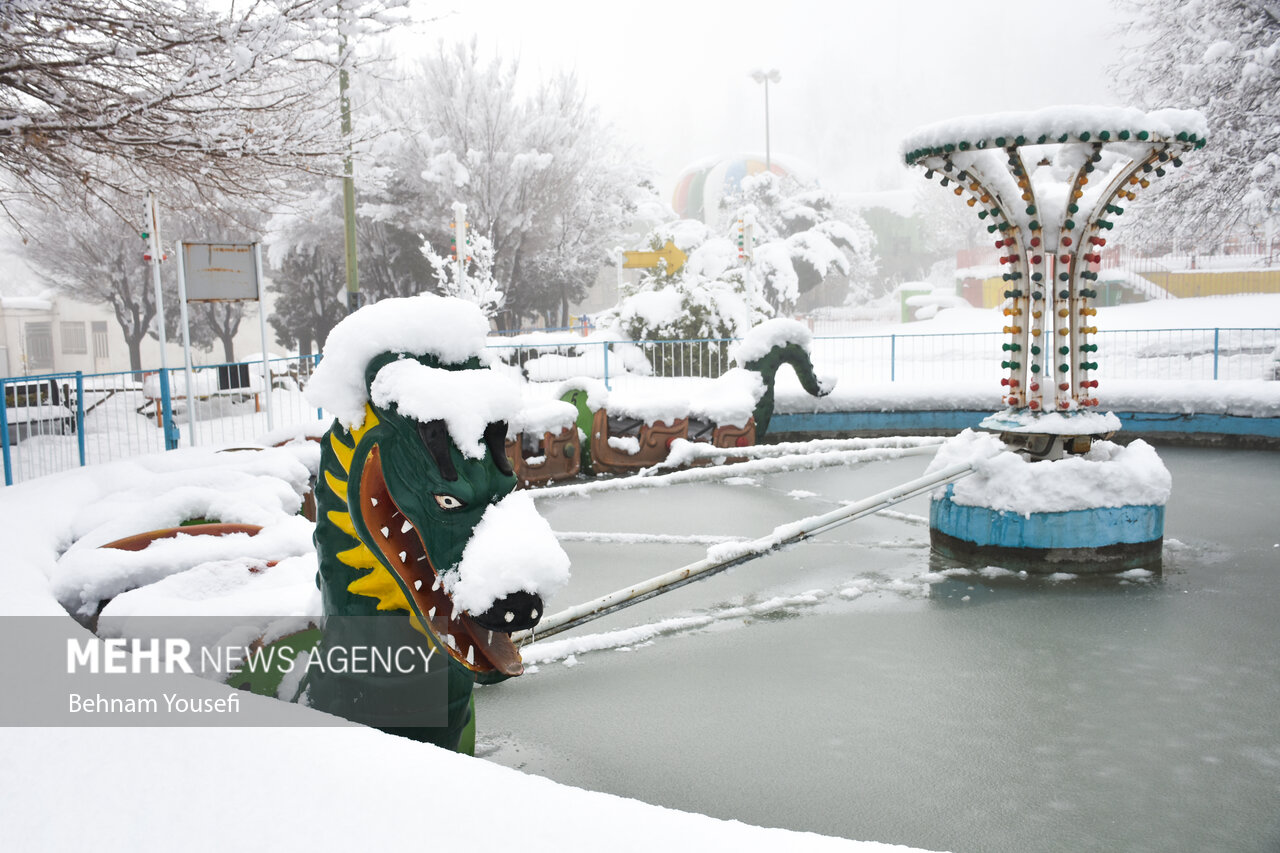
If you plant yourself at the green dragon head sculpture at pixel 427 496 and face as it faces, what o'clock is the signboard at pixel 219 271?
The signboard is roughly at 7 o'clock from the green dragon head sculpture.

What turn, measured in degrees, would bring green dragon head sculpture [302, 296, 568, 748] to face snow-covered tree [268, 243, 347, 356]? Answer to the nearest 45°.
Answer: approximately 135° to its left

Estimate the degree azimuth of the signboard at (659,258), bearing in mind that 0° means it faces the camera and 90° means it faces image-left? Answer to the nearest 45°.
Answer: approximately 0°

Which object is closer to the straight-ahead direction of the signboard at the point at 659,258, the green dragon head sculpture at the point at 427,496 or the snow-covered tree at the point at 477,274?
the green dragon head sculpture

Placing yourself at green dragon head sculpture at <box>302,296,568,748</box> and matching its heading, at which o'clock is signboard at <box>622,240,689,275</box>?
The signboard is roughly at 8 o'clock from the green dragon head sculpture.

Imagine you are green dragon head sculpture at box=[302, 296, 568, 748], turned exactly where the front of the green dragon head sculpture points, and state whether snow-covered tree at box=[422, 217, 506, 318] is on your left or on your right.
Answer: on your left
